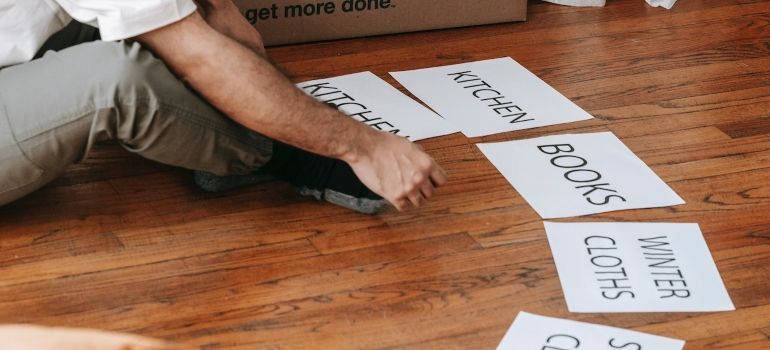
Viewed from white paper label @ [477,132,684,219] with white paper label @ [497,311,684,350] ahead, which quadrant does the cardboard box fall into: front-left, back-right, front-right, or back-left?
back-right

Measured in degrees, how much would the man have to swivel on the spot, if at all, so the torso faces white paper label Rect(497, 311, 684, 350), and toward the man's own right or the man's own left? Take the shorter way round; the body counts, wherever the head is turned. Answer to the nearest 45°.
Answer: approximately 45° to the man's own right

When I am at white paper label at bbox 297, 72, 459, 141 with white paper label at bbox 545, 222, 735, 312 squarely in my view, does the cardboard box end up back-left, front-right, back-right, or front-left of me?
back-left

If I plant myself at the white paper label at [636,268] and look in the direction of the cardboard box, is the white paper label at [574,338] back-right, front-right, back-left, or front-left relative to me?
back-left

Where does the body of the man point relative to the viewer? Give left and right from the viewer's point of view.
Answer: facing to the right of the viewer

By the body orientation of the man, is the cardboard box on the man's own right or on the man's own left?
on the man's own left

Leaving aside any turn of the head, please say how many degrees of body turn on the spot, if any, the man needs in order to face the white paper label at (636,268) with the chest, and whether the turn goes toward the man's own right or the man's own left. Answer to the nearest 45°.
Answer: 0° — they already face it

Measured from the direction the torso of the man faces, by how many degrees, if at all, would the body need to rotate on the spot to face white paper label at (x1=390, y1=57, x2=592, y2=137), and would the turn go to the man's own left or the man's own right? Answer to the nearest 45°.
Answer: approximately 45° to the man's own left

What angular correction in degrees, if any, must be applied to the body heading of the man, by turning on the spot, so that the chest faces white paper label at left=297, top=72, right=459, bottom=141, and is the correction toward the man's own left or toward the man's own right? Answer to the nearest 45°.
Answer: approximately 45° to the man's own left
